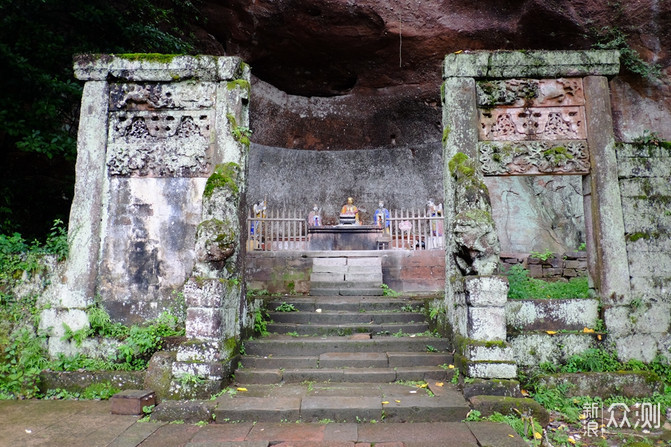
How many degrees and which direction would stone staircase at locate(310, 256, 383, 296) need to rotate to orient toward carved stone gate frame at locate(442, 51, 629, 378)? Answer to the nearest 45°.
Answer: approximately 45° to its left

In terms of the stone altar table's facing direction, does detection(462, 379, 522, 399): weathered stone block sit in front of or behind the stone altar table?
in front

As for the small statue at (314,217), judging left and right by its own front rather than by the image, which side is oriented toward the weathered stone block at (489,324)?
front

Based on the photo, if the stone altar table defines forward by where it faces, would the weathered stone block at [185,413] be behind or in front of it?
in front

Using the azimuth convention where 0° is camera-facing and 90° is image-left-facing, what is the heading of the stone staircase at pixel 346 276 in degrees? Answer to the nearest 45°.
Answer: approximately 0°

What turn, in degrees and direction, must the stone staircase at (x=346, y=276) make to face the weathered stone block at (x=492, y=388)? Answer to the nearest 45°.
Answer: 0° — it already faces it

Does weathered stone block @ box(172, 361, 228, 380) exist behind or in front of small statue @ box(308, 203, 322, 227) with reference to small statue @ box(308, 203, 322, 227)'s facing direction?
in front

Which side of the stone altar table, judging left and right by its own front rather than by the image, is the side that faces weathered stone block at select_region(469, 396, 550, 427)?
front

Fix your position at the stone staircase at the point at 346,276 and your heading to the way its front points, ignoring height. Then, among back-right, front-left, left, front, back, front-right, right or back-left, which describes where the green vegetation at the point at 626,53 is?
left

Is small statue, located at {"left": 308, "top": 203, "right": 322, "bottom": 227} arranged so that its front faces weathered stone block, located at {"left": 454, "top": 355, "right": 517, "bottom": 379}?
yes

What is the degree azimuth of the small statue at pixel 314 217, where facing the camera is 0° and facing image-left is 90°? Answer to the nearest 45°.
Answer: approximately 0°
